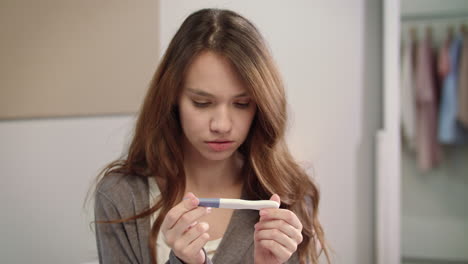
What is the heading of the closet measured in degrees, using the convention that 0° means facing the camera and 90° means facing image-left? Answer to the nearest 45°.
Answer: approximately 0°

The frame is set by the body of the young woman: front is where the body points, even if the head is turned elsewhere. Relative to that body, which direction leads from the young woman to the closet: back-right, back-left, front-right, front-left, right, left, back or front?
back-left

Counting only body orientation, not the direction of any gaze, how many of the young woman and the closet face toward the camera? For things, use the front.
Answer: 2

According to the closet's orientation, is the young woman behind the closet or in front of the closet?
in front
